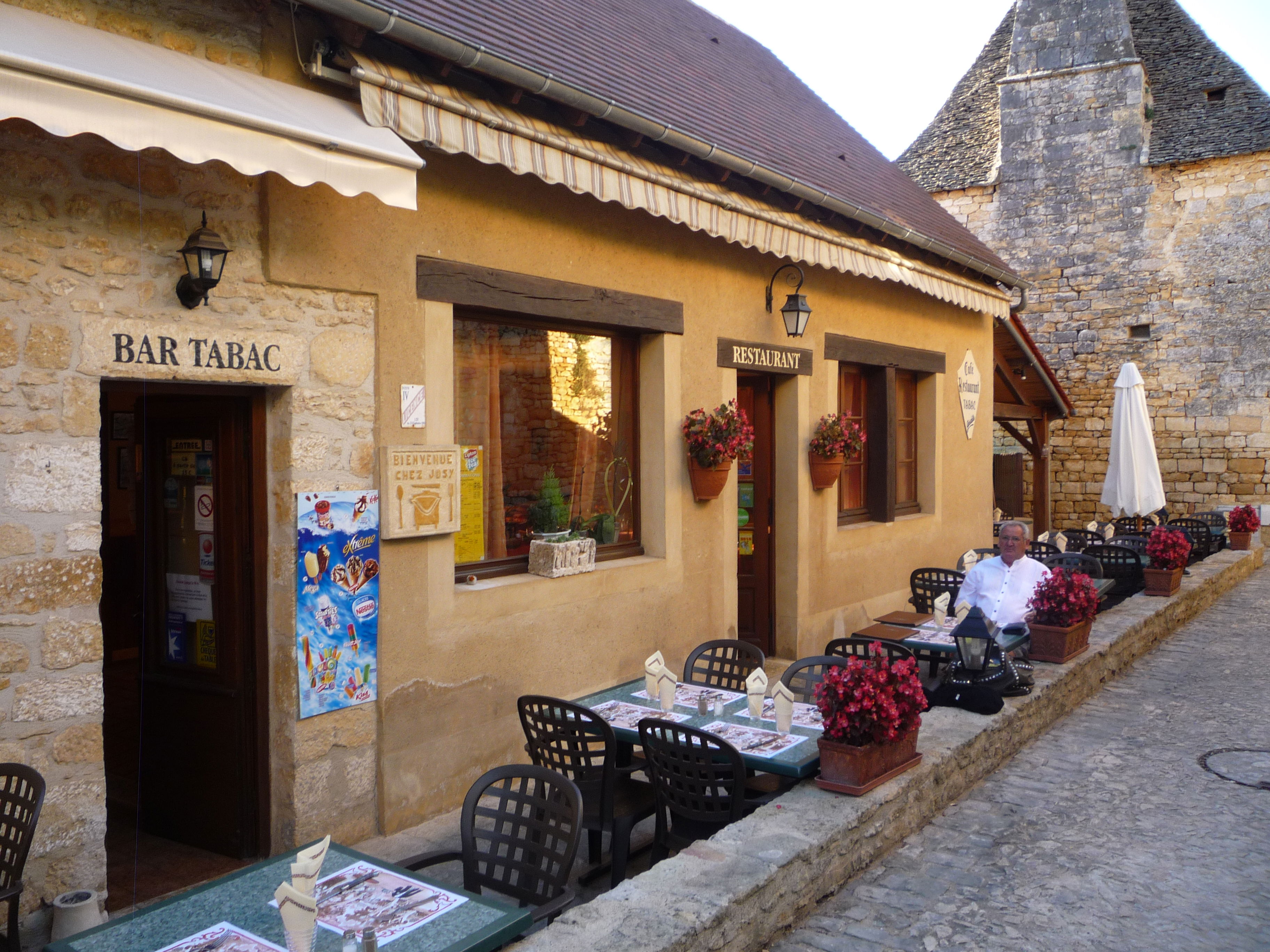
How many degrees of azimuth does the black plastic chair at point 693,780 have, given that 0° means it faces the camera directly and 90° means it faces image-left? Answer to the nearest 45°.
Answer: approximately 225°

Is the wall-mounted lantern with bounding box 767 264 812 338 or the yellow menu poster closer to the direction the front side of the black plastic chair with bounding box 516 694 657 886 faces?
the wall-mounted lantern

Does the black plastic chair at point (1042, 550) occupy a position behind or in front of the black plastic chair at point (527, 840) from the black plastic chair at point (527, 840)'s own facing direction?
behind

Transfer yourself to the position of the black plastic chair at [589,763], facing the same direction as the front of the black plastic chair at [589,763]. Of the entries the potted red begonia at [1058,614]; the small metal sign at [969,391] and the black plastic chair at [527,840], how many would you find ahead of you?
2

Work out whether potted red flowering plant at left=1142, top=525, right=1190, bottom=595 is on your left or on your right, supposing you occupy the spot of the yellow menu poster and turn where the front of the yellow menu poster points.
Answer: on your left

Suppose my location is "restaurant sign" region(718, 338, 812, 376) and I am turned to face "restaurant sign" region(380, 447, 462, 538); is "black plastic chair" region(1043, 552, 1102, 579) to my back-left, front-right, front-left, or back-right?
back-left

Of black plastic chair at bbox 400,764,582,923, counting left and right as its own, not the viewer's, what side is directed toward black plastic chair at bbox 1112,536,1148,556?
back

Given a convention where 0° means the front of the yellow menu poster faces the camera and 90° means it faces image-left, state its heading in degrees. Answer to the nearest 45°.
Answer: approximately 315°

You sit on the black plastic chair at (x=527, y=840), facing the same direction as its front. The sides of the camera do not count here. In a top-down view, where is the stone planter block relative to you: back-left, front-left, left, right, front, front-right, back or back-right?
back-right

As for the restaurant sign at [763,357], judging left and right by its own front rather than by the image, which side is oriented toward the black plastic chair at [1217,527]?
left
